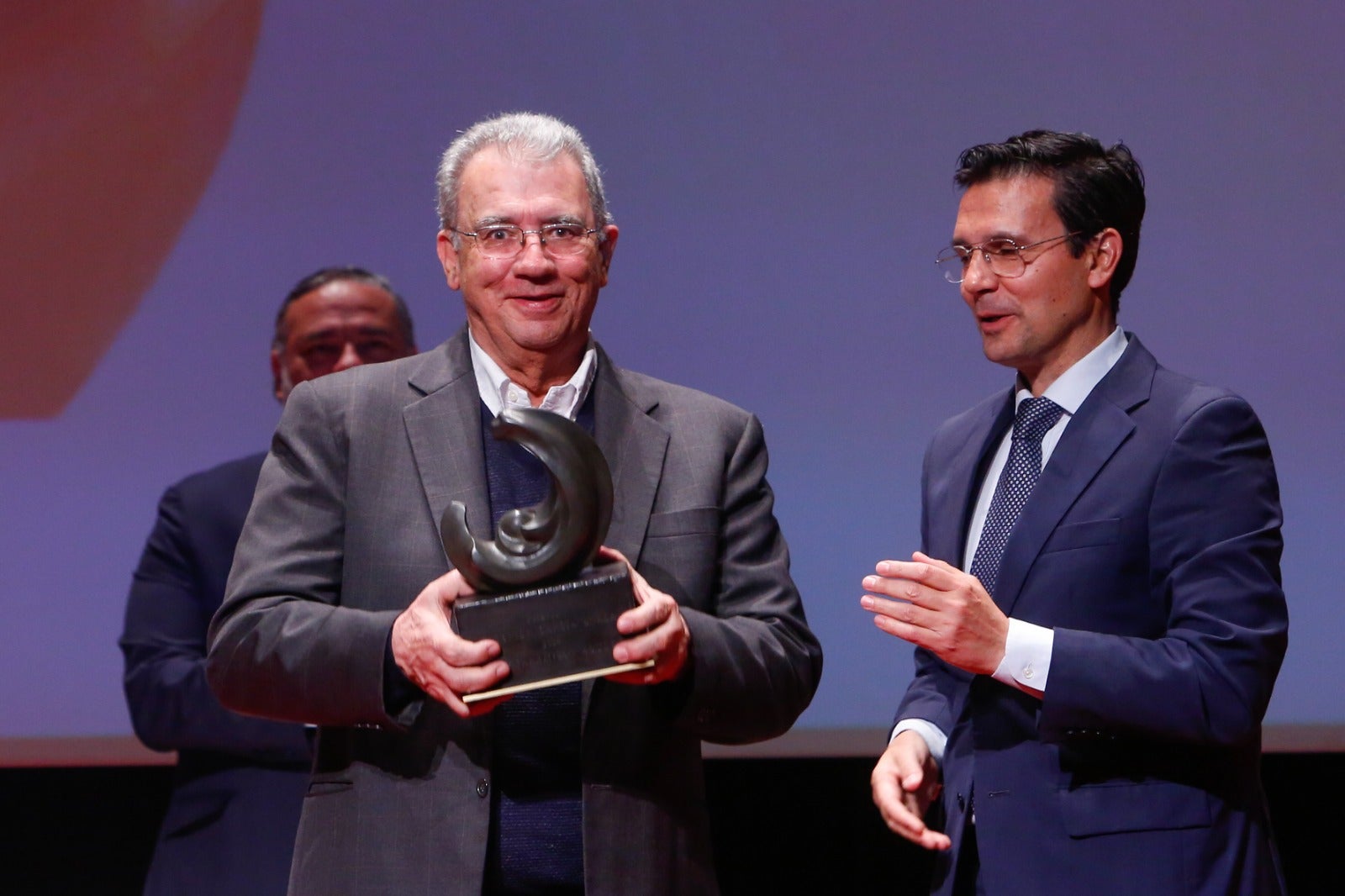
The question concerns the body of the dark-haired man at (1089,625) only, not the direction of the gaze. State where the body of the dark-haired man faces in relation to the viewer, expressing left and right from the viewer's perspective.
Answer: facing the viewer and to the left of the viewer

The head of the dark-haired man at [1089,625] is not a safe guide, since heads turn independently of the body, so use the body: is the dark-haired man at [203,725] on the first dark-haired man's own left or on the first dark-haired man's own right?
on the first dark-haired man's own right

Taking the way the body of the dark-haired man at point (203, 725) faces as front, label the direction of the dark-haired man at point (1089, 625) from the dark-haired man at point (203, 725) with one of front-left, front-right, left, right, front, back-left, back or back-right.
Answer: front-left

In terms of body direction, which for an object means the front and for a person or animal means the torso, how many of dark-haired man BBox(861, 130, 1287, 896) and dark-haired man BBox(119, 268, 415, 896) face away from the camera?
0

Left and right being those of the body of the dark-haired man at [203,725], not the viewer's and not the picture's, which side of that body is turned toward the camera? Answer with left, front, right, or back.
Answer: front
